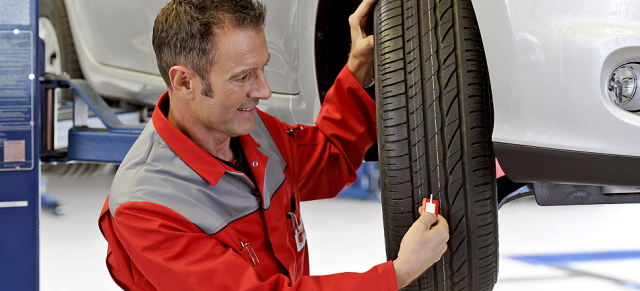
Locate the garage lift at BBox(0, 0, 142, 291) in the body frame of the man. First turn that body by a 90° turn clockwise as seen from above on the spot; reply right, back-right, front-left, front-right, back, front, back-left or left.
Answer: right

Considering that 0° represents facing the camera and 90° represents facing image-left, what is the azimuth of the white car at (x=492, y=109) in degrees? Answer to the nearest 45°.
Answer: approximately 315°

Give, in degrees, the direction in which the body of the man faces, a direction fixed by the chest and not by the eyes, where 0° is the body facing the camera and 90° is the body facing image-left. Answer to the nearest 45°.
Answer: approximately 315°

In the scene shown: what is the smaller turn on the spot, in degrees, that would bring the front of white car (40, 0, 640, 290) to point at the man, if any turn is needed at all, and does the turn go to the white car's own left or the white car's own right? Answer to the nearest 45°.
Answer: approximately 135° to the white car's own right
